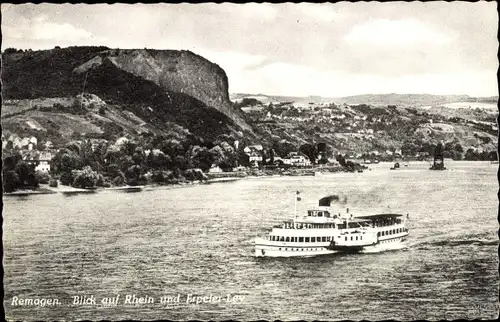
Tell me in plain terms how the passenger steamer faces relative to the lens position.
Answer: facing the viewer and to the left of the viewer

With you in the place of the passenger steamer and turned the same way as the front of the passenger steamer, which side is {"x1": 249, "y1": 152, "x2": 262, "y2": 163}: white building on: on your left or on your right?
on your right

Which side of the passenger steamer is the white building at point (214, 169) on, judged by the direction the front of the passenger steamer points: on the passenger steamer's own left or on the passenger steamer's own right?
on the passenger steamer's own right
